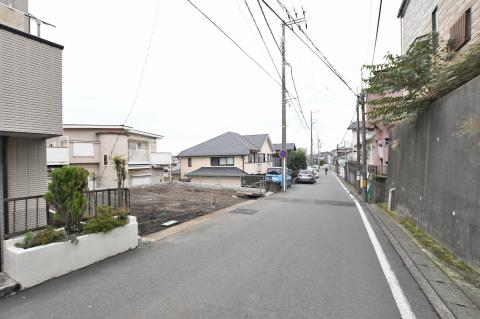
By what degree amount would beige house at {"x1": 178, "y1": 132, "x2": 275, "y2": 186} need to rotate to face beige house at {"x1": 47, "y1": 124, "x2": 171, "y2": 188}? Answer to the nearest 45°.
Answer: approximately 90° to its right

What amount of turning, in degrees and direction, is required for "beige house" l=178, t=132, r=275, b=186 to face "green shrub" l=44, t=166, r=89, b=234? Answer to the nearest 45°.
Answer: approximately 45° to its right

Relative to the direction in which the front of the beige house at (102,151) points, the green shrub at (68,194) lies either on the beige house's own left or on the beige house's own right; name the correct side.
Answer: on the beige house's own right

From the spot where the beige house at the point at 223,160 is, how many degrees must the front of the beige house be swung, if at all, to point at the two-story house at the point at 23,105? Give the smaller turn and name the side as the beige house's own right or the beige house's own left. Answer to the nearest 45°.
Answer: approximately 45° to the beige house's own right

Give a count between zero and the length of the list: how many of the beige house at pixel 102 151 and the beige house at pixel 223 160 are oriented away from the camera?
0

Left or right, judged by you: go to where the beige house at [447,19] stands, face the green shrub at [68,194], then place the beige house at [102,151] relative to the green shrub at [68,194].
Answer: right

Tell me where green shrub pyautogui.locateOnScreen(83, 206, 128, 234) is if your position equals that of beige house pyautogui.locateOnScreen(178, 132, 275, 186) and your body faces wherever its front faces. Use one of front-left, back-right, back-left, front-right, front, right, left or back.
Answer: front-right

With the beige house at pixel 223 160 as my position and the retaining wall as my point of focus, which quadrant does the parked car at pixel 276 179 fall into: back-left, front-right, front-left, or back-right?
front-left

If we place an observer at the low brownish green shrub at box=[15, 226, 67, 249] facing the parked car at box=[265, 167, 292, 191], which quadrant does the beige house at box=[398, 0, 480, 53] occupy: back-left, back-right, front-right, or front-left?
front-right

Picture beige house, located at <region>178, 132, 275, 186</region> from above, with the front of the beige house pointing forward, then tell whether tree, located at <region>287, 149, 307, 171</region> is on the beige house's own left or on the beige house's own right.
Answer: on the beige house's own left

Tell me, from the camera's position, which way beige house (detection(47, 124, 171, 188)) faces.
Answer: facing the viewer and to the right of the viewer

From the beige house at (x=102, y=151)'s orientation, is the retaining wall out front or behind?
out front

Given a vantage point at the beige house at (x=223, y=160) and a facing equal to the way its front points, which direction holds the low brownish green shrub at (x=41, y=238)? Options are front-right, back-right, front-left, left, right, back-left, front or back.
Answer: front-right
